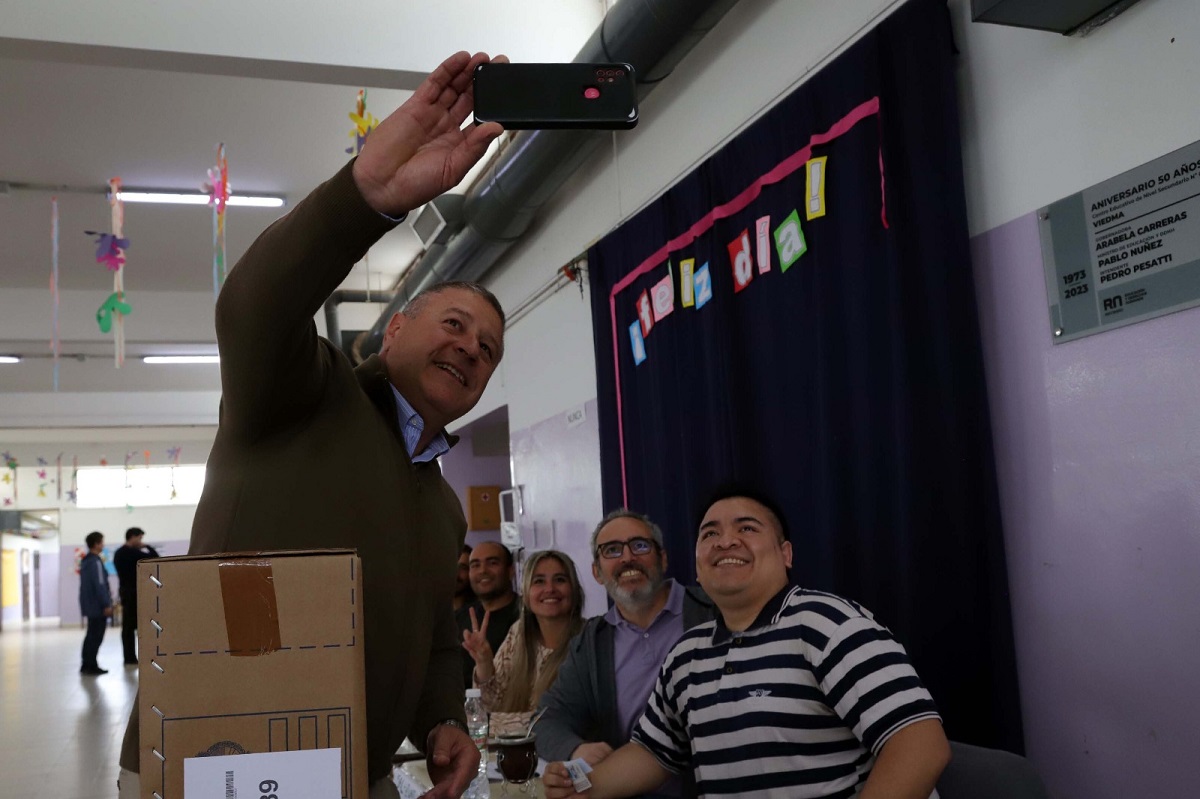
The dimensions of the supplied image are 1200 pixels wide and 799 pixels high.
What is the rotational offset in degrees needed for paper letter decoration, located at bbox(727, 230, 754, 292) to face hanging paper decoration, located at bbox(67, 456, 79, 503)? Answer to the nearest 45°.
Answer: approximately 90° to its right

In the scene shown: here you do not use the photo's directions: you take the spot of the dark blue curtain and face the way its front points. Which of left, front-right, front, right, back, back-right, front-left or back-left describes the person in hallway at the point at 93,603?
right

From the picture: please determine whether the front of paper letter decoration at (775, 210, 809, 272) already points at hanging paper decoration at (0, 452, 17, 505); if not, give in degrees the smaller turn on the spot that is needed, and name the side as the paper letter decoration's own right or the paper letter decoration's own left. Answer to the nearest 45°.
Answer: approximately 90° to the paper letter decoration's own right

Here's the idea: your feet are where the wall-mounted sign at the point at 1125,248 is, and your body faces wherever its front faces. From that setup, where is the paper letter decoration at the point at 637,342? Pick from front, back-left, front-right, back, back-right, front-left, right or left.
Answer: right

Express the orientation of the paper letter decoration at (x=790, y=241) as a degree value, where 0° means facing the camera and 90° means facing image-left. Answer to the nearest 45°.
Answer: approximately 45°

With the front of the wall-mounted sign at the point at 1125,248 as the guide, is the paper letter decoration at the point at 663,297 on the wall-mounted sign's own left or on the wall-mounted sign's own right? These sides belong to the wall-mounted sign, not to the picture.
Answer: on the wall-mounted sign's own right

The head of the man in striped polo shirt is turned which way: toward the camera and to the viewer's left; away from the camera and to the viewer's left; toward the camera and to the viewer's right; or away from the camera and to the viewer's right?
toward the camera and to the viewer's left
